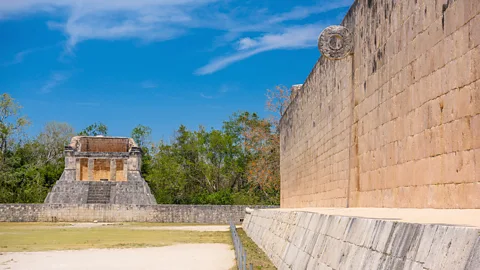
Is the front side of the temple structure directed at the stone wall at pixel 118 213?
yes

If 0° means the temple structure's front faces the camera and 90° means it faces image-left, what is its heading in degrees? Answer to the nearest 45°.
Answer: approximately 0°

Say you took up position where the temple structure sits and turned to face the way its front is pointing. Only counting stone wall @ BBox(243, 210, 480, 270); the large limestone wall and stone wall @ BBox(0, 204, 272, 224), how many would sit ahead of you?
3

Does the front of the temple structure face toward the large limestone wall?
yes

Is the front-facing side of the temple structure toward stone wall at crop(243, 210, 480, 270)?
yes
